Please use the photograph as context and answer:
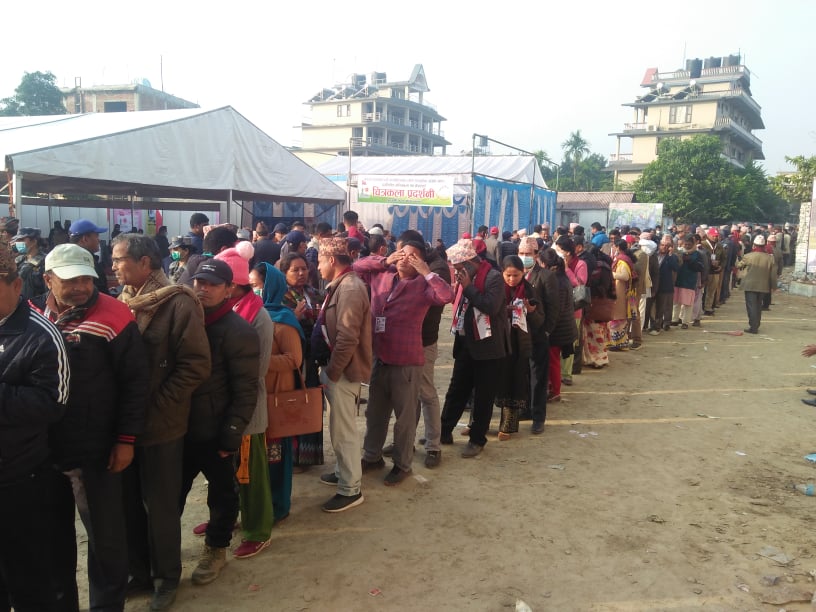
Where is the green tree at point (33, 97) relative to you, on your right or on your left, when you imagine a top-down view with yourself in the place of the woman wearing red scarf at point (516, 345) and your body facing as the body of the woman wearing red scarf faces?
on your right

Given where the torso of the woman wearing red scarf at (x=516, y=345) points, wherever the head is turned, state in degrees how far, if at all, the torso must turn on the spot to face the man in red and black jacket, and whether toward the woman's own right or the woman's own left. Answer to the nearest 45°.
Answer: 0° — they already face them

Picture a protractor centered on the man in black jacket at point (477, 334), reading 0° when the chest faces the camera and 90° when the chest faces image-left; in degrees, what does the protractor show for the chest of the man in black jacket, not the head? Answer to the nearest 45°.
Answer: approximately 45°
